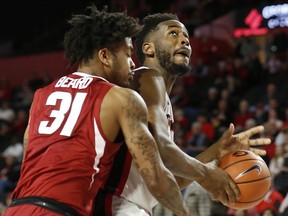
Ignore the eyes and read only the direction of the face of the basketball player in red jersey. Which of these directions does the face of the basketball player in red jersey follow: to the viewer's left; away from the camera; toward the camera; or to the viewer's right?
to the viewer's right

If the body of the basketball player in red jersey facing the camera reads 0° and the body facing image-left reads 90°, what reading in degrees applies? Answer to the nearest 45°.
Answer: approximately 225°
